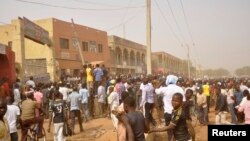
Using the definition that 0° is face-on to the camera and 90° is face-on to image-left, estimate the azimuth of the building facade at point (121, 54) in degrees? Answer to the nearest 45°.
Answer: approximately 315°
